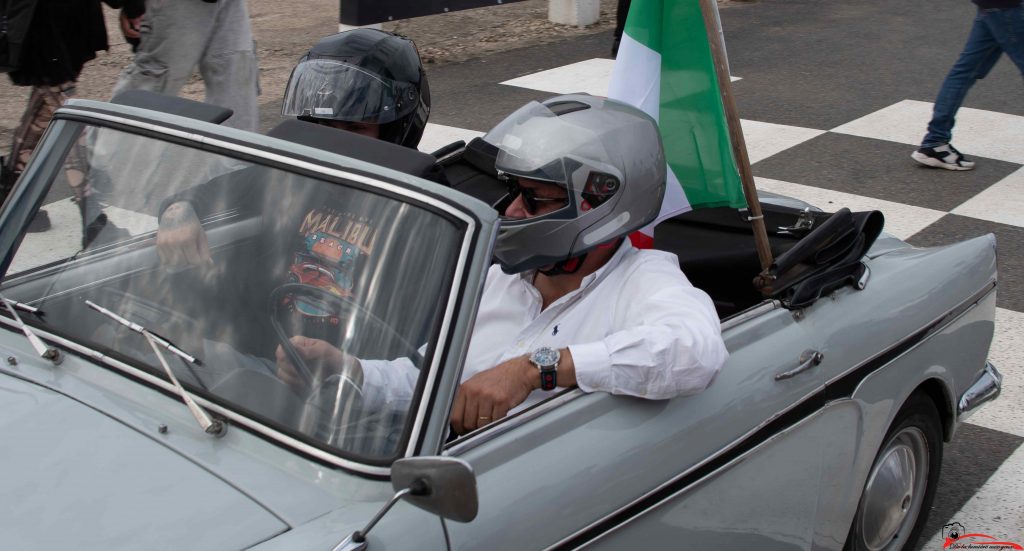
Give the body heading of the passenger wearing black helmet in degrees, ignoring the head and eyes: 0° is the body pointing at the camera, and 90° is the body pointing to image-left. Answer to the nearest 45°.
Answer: approximately 45°

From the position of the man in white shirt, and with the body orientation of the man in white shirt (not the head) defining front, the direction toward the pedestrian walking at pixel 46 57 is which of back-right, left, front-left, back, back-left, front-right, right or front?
right

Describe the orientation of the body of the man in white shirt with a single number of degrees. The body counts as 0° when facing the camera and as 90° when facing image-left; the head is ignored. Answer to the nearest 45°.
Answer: approximately 45°
